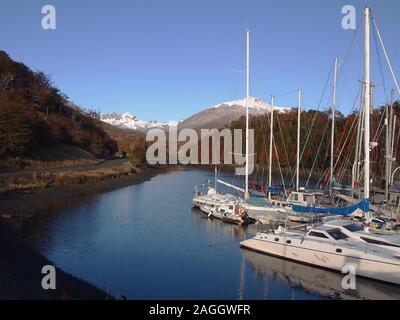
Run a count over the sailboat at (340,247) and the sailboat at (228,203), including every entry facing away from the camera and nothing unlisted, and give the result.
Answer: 0
